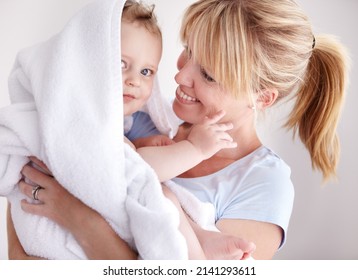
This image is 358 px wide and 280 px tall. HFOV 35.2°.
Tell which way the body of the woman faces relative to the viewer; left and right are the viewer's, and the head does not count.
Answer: facing the viewer and to the left of the viewer
